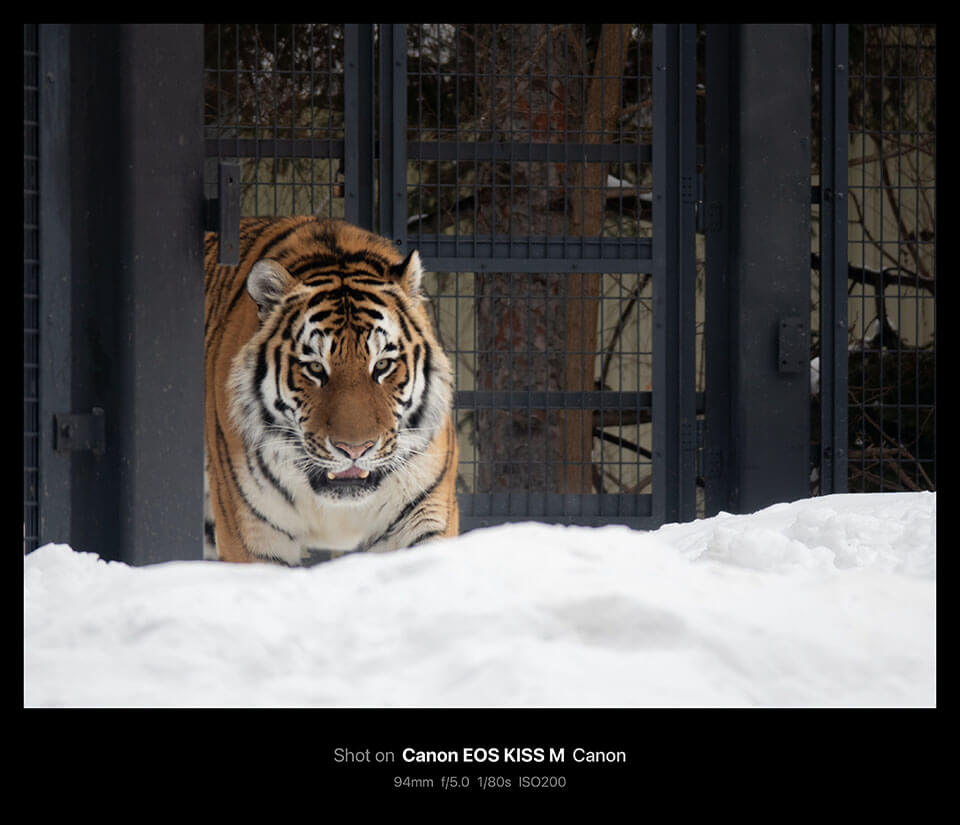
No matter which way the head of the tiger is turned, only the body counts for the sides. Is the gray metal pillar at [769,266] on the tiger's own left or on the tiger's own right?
on the tiger's own left

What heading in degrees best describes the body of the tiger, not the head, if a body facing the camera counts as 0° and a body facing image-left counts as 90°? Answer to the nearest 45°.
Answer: approximately 0°

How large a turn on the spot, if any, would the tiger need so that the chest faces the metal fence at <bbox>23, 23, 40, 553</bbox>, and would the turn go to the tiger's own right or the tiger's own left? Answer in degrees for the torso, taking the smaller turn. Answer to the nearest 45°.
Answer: approximately 45° to the tiger's own right
